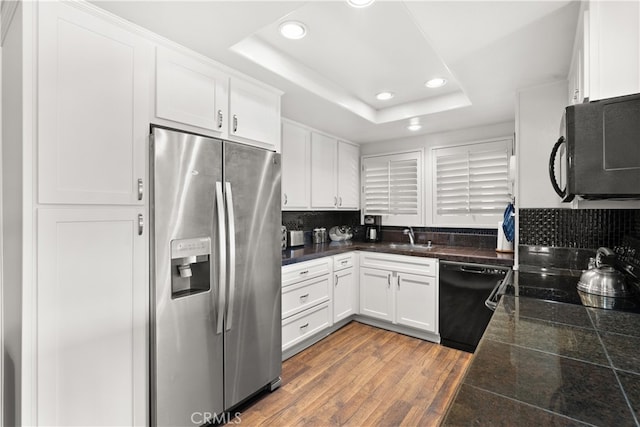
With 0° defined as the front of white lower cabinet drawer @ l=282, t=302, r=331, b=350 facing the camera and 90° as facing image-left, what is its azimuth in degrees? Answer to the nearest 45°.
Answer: approximately 315°

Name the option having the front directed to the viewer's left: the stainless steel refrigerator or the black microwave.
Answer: the black microwave

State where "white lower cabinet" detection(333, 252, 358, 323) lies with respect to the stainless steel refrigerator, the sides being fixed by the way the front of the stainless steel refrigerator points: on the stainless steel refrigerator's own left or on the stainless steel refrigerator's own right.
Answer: on the stainless steel refrigerator's own left

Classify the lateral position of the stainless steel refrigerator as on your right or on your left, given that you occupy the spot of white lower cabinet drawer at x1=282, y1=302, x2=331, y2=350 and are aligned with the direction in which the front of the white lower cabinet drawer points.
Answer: on your right

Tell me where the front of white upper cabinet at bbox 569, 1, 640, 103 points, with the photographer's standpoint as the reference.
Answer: facing to the left of the viewer

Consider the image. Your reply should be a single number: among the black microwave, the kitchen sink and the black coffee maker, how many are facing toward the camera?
2

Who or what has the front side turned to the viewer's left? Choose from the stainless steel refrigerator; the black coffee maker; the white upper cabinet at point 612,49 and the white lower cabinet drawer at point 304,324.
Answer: the white upper cabinet

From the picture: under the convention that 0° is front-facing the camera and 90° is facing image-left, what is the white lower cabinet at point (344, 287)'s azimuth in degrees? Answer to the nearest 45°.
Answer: approximately 315°

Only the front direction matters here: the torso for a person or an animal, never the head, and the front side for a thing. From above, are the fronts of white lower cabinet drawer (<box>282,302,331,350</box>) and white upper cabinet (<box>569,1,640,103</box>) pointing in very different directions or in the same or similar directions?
very different directions

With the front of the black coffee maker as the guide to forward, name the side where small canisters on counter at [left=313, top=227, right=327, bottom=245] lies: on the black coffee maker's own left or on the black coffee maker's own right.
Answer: on the black coffee maker's own right

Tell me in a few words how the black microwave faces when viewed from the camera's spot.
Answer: facing to the left of the viewer

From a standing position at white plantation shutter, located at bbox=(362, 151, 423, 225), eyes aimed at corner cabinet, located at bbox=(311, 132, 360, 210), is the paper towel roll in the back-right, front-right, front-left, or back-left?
back-left
